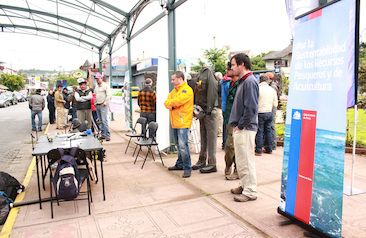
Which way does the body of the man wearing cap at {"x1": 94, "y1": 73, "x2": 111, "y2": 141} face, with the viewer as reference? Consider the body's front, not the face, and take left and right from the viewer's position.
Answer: facing the viewer and to the left of the viewer

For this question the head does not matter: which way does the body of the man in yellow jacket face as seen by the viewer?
to the viewer's left

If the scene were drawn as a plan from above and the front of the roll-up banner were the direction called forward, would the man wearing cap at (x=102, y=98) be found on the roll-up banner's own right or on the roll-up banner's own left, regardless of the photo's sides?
on the roll-up banner's own right

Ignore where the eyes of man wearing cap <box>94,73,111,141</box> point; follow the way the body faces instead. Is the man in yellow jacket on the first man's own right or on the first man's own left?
on the first man's own left

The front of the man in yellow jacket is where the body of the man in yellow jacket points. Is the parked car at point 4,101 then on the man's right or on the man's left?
on the man's right

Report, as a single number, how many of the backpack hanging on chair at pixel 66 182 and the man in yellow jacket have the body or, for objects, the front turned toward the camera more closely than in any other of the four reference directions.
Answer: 1

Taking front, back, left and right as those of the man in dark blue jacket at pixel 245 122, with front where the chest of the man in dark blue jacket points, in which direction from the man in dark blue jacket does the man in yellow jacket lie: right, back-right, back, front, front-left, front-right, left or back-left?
front-right

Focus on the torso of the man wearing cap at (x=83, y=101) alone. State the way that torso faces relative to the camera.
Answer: toward the camera

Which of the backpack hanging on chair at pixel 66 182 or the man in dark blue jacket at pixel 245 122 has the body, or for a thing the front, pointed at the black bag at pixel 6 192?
the man in dark blue jacket

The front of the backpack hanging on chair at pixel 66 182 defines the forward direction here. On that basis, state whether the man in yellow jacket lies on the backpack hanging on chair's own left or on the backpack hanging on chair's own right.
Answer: on the backpack hanging on chair's own left

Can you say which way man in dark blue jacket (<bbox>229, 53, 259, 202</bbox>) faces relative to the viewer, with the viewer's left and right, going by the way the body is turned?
facing to the left of the viewer

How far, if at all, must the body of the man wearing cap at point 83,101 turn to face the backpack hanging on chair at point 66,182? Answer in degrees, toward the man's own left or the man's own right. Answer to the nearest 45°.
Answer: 0° — they already face it

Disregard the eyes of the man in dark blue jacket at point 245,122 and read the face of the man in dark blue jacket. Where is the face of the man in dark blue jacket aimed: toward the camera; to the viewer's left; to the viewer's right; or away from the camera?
to the viewer's left

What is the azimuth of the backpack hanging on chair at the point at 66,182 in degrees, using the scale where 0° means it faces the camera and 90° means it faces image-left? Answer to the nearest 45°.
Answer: approximately 0°
